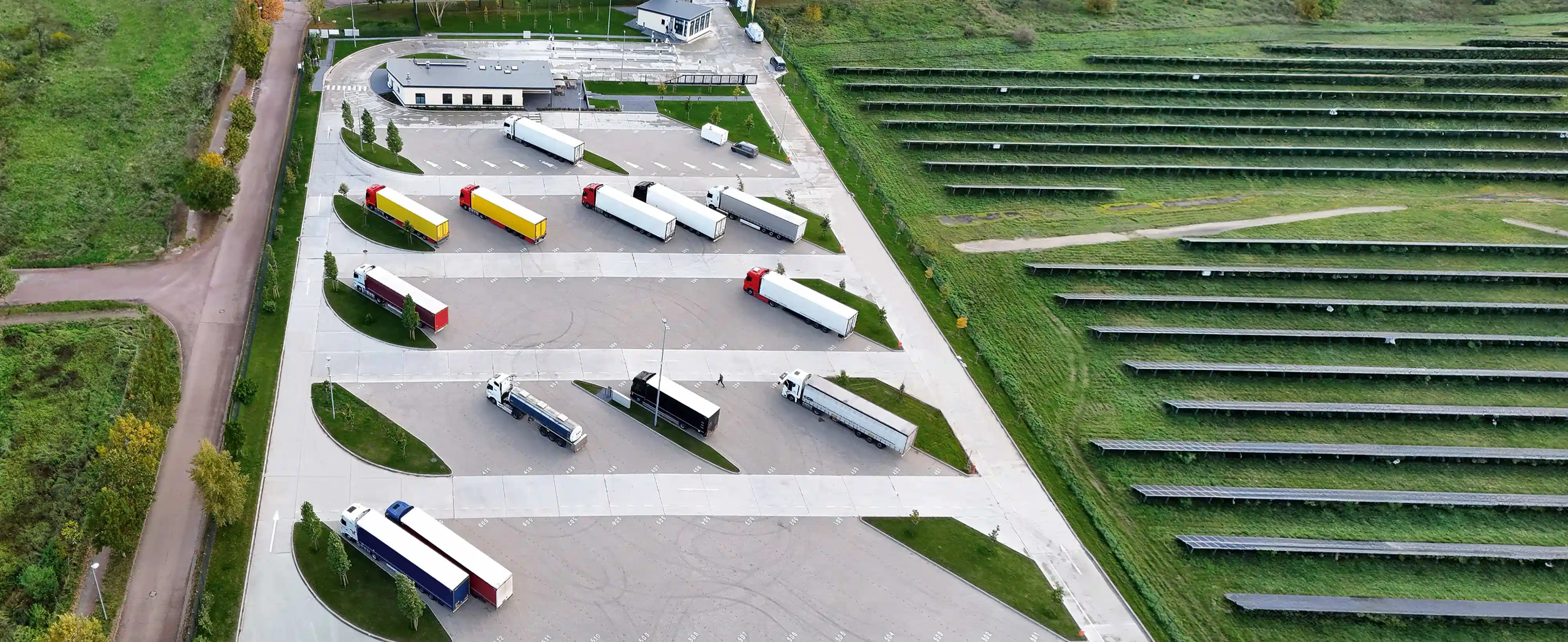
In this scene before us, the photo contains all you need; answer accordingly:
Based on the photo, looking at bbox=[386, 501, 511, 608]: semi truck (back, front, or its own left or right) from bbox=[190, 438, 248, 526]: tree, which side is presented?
front

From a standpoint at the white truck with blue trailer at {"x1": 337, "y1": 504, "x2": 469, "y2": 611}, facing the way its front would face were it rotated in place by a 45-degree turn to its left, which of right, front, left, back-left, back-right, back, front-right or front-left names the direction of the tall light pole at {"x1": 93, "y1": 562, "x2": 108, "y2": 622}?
front

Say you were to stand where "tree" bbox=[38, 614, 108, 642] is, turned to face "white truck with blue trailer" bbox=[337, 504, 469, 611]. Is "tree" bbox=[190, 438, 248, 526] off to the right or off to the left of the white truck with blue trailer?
left

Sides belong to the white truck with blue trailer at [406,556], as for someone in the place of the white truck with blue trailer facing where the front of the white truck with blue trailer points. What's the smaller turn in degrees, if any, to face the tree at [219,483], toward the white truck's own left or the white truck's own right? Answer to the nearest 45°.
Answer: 0° — it already faces it

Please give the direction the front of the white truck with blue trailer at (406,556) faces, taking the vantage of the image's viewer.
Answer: facing away from the viewer and to the left of the viewer

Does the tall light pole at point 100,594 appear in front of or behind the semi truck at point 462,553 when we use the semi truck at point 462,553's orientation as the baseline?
in front

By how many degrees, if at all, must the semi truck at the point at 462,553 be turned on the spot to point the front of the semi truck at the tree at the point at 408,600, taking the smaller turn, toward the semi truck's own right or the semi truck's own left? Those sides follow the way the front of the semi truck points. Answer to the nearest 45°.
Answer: approximately 90° to the semi truck's own left

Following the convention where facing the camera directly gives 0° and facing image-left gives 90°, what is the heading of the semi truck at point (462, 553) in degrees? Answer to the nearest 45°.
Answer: approximately 135°
